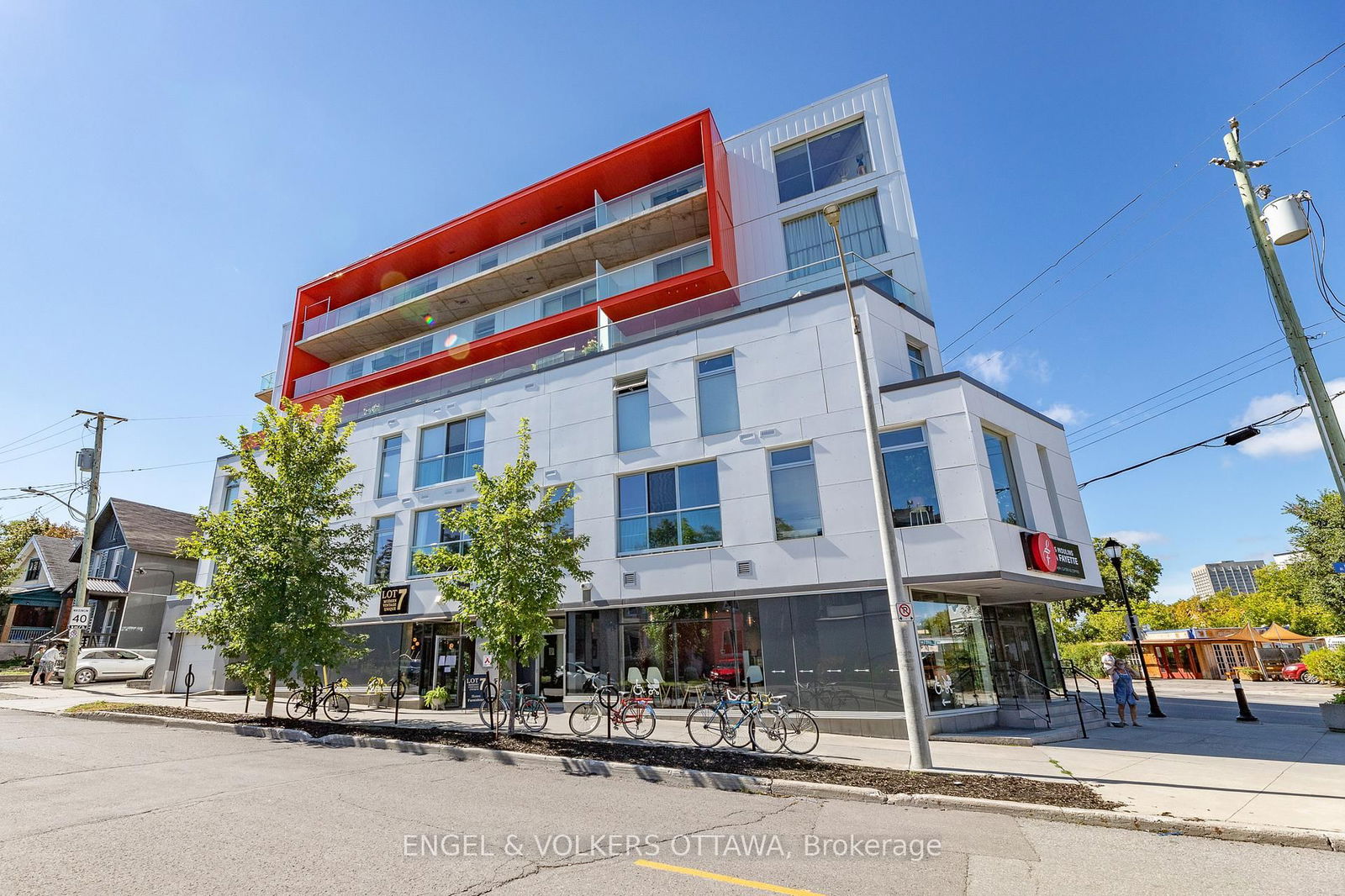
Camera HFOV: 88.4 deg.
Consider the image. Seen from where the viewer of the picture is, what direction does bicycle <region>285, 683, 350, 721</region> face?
facing to the right of the viewer

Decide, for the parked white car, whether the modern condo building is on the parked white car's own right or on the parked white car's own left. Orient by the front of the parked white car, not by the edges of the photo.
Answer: on the parked white car's own right

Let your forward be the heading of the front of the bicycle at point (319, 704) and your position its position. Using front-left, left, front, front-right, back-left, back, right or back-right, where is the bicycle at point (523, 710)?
front-right

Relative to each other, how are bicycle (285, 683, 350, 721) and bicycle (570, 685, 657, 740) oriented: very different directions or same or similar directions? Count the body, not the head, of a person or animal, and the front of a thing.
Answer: very different directions

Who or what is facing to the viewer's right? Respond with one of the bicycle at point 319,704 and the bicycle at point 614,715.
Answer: the bicycle at point 319,704

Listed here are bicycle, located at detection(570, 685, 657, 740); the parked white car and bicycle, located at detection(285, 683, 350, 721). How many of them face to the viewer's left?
1

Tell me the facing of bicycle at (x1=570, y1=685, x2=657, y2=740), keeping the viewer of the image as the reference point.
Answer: facing to the left of the viewer

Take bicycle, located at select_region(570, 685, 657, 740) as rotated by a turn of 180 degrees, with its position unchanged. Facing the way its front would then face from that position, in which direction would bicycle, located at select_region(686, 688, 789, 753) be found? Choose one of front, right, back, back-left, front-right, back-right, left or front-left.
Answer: front-right

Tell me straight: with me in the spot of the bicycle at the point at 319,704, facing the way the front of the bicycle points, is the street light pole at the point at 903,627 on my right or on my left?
on my right
